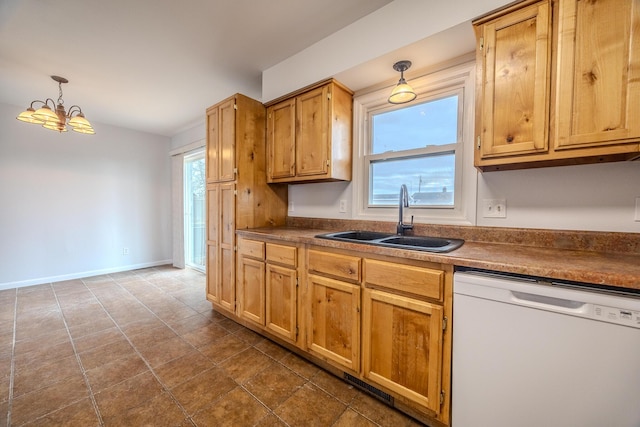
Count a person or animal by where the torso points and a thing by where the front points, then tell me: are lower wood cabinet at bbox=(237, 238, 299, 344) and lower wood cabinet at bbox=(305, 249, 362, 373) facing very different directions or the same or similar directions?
same or similar directions

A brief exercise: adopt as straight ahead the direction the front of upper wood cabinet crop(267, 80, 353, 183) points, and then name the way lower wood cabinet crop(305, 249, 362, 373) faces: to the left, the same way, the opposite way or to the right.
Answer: the same way

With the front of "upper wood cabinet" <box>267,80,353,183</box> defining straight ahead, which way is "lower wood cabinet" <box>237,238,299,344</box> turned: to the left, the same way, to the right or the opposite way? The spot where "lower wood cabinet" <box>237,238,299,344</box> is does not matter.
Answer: the same way

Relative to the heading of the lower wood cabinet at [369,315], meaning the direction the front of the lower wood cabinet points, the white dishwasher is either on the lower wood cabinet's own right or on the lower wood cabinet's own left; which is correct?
on the lower wood cabinet's own left

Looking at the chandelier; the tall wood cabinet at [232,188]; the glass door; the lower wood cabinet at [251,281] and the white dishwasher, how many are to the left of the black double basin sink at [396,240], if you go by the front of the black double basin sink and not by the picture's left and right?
1

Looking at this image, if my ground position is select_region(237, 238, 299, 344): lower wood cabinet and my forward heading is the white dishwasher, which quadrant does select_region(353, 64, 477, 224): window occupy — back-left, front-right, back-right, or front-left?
front-left

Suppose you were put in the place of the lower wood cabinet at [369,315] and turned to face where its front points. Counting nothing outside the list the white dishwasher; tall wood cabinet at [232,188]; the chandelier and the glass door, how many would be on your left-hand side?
1

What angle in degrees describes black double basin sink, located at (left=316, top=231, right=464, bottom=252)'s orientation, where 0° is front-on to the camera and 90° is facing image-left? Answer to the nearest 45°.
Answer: approximately 45°

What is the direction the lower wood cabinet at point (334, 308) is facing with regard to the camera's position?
facing the viewer and to the left of the viewer

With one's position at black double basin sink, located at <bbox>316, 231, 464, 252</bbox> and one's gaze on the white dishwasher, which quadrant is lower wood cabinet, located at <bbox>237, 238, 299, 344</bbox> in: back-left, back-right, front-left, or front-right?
back-right

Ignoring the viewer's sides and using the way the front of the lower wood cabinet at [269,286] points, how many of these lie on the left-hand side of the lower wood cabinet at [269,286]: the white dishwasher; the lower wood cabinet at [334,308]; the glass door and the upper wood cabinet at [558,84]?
3

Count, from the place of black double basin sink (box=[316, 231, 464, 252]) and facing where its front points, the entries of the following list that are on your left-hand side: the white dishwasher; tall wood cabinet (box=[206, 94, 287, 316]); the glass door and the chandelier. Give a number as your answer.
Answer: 1

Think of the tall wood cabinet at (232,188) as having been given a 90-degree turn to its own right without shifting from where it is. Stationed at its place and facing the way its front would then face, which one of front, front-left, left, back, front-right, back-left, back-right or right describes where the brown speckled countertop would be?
back

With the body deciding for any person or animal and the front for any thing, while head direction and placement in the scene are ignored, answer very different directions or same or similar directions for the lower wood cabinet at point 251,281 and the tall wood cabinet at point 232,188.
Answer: same or similar directions

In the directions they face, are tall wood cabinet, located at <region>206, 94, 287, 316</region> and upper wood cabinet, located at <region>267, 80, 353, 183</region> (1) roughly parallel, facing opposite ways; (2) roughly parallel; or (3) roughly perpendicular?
roughly parallel

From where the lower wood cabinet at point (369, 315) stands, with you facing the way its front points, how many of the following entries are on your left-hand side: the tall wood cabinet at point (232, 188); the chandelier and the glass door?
0
